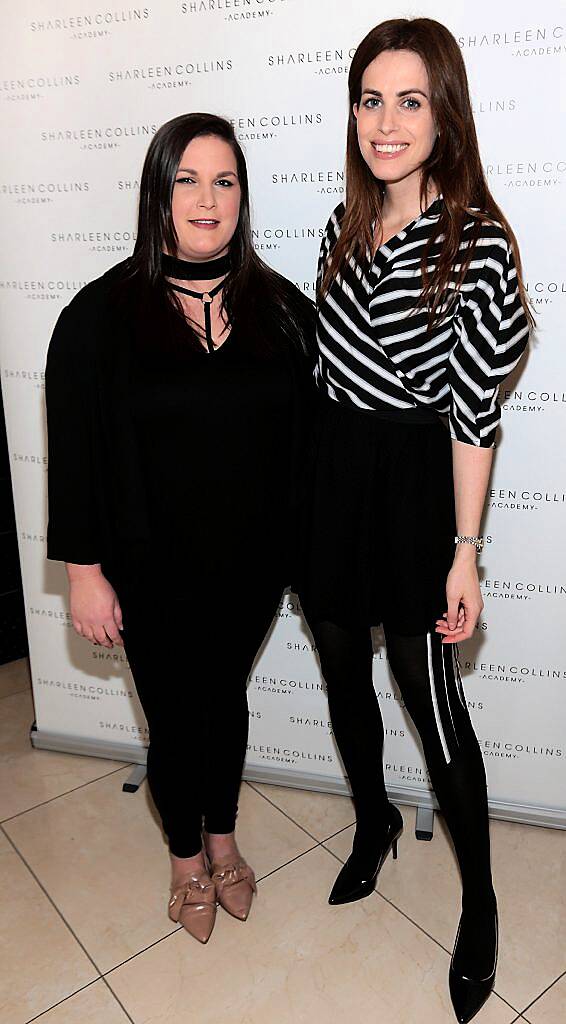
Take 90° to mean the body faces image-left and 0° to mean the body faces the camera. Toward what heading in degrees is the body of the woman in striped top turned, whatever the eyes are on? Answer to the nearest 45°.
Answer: approximately 45°

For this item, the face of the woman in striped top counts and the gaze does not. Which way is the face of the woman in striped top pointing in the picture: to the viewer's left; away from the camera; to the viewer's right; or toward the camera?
toward the camera

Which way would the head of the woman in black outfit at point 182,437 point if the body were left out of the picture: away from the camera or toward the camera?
toward the camera

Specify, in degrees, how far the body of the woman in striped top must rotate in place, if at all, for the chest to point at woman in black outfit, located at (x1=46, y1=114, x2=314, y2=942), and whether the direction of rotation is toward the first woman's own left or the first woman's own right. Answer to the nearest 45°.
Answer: approximately 45° to the first woman's own right
